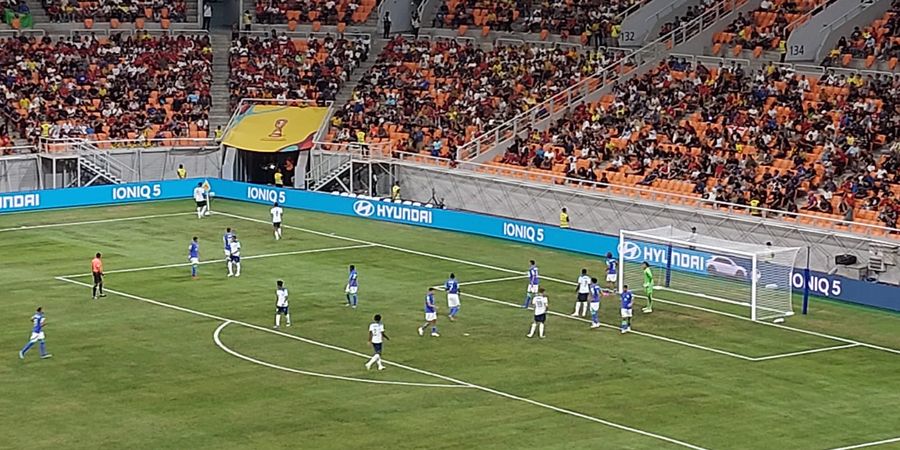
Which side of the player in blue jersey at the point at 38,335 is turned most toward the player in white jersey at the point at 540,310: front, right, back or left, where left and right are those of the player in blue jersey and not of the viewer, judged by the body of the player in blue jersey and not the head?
front

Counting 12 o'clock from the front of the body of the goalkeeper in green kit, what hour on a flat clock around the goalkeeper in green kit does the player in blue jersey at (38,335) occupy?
The player in blue jersey is roughly at 11 o'clock from the goalkeeper in green kit.

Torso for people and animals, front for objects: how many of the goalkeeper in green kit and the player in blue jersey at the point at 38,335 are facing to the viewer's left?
1

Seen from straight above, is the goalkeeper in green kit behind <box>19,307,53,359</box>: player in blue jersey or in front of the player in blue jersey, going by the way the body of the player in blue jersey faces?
in front

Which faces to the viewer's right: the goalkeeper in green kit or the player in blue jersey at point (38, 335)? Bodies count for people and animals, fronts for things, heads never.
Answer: the player in blue jersey

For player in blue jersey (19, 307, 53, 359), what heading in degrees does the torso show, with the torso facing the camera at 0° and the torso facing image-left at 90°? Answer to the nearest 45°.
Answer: approximately 270°

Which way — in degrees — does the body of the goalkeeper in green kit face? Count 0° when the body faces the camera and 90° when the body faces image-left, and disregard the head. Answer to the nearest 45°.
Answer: approximately 90°

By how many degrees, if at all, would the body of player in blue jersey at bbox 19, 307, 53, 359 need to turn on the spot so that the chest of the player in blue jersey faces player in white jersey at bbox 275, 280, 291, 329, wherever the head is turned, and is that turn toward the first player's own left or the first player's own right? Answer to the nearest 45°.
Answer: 0° — they already face them
